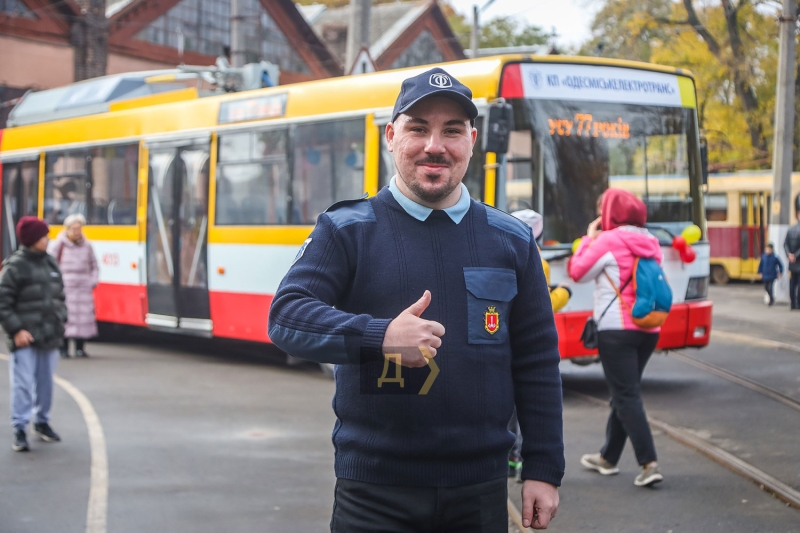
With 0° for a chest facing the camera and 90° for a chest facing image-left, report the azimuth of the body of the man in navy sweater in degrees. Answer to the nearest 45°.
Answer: approximately 0°

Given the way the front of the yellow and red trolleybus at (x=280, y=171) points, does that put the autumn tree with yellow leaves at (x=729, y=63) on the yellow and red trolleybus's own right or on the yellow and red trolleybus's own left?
on the yellow and red trolleybus's own left

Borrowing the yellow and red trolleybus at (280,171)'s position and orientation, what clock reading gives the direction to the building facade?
The building facade is roughly at 7 o'clock from the yellow and red trolleybus.

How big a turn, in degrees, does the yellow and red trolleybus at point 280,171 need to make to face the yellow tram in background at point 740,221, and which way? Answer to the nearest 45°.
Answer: approximately 90° to its left

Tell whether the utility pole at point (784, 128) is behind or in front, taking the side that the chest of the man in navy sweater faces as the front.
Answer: behind

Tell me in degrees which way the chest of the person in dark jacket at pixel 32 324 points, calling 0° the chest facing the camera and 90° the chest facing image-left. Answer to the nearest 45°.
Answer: approximately 315°

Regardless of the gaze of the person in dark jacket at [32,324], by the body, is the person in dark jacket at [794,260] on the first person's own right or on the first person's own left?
on the first person's own left
